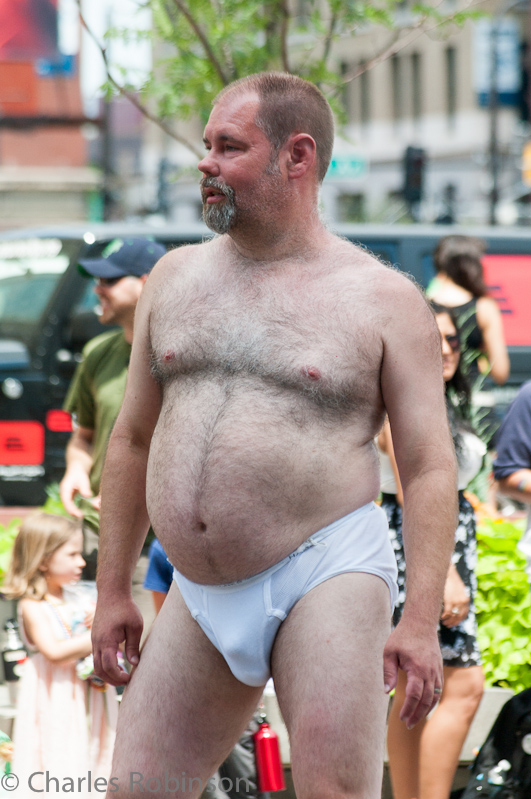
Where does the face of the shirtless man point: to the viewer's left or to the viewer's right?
to the viewer's left

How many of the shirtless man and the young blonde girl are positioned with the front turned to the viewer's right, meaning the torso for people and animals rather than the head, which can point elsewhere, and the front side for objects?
1

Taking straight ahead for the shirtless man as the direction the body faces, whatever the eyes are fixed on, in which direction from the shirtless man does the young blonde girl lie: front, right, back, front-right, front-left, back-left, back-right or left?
right

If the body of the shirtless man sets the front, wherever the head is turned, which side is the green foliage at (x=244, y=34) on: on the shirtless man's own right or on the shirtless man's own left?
on the shirtless man's own right

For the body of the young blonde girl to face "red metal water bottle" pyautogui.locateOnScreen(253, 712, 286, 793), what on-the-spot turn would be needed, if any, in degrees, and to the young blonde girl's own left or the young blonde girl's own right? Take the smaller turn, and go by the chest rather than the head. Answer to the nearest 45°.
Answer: approximately 45° to the young blonde girl's own right

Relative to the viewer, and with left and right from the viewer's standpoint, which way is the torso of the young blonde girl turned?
facing to the right of the viewer

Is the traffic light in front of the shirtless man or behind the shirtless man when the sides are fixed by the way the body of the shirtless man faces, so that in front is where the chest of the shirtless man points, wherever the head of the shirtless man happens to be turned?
behind

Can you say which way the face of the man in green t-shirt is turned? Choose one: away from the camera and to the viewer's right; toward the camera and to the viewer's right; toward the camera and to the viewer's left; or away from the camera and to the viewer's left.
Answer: toward the camera and to the viewer's left
